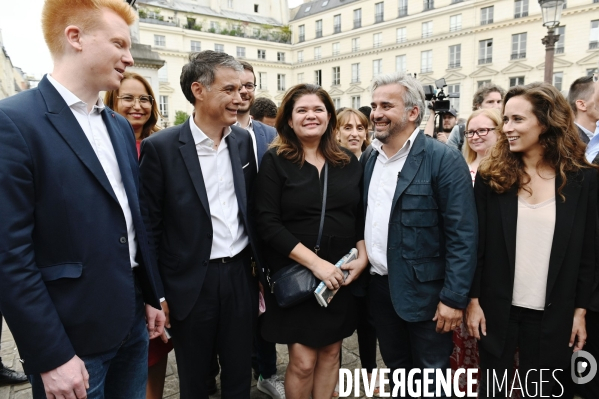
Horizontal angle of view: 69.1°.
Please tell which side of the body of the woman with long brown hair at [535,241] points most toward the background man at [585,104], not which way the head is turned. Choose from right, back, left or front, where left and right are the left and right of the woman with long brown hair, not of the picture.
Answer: back

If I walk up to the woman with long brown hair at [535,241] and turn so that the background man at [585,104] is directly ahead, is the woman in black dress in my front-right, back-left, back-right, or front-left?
back-left

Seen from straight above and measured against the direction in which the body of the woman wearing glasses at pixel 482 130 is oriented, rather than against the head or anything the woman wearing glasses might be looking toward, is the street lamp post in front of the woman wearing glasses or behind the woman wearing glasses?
behind

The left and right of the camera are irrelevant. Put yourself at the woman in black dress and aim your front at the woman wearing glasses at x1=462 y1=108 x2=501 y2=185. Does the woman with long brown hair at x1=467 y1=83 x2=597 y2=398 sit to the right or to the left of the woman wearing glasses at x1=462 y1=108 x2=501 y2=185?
right

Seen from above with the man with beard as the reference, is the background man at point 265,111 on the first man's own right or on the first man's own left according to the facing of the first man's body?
on the first man's own right

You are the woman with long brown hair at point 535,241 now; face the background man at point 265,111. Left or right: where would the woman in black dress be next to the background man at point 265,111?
left

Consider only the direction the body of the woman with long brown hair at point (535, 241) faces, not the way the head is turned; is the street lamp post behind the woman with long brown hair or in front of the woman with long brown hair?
behind

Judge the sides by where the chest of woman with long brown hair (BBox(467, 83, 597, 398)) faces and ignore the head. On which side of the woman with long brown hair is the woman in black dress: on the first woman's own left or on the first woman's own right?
on the first woman's own right
